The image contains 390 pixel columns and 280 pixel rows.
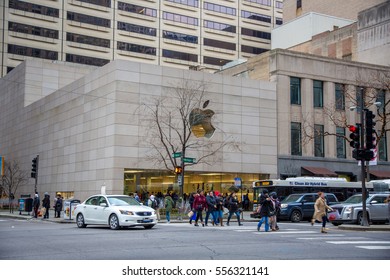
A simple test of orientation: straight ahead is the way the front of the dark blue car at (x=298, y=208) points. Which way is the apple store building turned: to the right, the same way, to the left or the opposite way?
to the left

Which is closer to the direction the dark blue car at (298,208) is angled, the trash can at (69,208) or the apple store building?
the trash can

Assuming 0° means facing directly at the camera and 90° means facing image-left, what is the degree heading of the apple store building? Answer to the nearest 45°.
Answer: approximately 315°

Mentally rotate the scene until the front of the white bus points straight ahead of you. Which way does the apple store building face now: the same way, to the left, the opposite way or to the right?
to the left

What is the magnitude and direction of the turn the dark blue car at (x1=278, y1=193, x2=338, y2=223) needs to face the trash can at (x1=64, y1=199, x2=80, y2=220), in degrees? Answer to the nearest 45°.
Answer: approximately 45° to its right

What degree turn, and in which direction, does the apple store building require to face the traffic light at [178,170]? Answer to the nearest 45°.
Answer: approximately 45° to its right

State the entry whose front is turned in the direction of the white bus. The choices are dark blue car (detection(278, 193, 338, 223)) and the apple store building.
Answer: the apple store building

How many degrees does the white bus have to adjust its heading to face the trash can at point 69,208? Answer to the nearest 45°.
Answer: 0° — it already faces it
